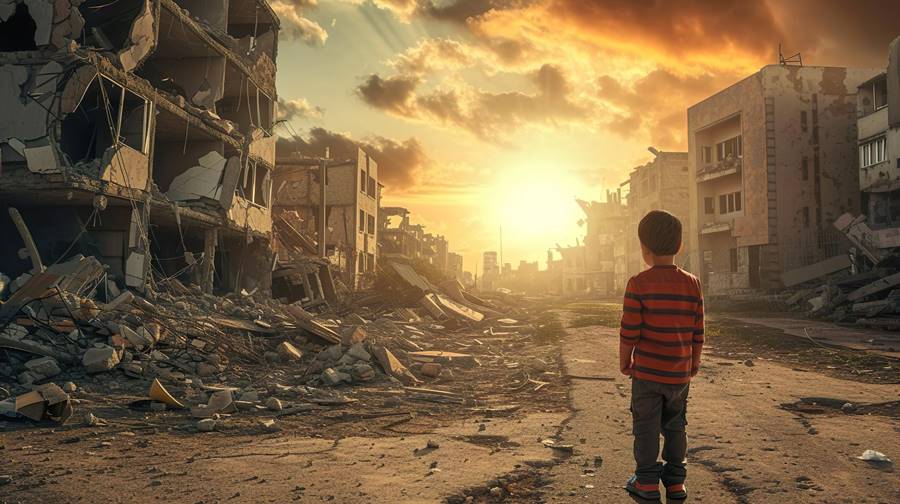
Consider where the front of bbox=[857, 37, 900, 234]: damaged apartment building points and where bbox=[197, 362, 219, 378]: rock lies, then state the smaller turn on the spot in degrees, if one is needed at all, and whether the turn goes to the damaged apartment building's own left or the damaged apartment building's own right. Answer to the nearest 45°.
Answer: approximately 45° to the damaged apartment building's own left

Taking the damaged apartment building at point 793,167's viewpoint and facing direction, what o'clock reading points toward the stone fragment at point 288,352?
The stone fragment is roughly at 11 o'clock from the damaged apartment building.

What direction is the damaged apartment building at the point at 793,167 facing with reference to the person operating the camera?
facing the viewer and to the left of the viewer

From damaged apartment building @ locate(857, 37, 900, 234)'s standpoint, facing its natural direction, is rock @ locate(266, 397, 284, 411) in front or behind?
in front

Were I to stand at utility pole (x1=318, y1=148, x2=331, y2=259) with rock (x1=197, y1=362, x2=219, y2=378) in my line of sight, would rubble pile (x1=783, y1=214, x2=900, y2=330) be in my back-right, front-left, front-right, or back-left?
front-left

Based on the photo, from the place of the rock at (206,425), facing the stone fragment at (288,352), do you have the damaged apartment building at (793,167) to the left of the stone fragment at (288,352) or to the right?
right

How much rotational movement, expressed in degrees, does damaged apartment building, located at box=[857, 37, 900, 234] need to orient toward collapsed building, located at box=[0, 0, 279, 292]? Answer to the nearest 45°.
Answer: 0° — it already faces it

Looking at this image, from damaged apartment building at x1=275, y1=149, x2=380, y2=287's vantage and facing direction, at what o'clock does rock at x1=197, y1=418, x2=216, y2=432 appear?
The rock is roughly at 3 o'clock from the damaged apartment building.

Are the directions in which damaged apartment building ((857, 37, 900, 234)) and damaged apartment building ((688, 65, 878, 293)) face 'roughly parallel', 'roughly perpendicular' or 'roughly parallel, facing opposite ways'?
roughly parallel

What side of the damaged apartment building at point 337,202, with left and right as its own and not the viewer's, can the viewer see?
right

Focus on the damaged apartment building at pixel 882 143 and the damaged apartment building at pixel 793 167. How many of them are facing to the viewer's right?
0

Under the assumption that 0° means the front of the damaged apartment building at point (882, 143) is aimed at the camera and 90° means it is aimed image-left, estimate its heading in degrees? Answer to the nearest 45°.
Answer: approximately 45°

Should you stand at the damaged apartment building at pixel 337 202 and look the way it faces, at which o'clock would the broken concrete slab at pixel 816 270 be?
The broken concrete slab is roughly at 1 o'clock from the damaged apartment building.

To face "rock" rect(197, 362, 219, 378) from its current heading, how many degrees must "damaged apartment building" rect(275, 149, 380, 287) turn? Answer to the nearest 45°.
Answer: approximately 90° to its right

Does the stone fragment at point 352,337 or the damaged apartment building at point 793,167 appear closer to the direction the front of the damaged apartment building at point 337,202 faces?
the damaged apartment building

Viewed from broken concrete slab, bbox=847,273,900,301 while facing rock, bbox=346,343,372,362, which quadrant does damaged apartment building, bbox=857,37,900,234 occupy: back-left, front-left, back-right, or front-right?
back-right

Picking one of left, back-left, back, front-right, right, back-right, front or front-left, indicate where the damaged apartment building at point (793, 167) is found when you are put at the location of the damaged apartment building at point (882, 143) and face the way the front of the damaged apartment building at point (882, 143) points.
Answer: right
